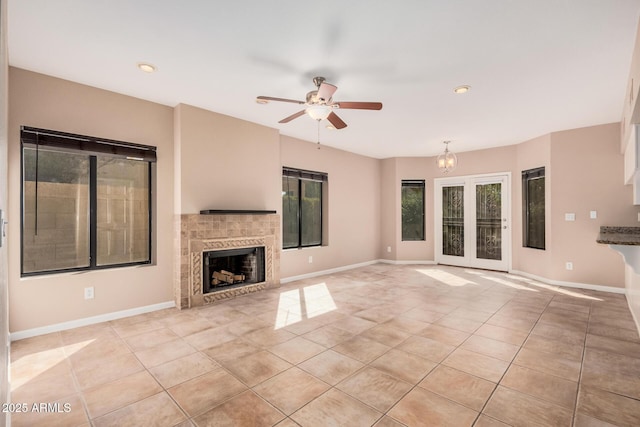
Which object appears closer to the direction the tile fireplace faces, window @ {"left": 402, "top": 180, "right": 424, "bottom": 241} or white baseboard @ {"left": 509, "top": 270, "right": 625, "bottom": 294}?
the white baseboard

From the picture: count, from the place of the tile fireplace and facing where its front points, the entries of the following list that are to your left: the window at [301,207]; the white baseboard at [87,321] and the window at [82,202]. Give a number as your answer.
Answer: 1

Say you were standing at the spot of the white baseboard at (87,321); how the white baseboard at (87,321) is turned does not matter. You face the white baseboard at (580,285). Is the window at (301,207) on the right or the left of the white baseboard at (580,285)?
left

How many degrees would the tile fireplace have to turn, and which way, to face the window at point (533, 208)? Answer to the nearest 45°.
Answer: approximately 45° to its left

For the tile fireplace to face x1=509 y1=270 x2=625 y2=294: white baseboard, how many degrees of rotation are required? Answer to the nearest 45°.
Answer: approximately 45° to its left

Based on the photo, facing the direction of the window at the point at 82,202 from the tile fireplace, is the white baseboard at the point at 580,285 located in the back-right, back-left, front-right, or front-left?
back-left

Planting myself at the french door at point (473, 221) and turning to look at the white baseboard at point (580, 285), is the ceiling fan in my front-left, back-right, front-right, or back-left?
front-right

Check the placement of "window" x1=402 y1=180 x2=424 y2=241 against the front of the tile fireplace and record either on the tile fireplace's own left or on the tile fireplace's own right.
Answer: on the tile fireplace's own left

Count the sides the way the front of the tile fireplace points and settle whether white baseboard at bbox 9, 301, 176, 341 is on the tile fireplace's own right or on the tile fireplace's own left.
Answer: on the tile fireplace's own right

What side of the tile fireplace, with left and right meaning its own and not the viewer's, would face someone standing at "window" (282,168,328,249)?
left

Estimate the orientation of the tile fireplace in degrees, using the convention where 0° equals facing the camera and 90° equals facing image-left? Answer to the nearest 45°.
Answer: approximately 315°

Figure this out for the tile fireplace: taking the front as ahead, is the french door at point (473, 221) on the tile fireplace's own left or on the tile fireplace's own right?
on the tile fireplace's own left
